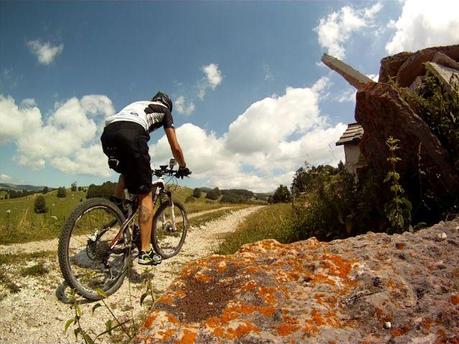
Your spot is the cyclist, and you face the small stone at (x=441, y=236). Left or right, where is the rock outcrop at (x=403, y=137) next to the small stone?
left

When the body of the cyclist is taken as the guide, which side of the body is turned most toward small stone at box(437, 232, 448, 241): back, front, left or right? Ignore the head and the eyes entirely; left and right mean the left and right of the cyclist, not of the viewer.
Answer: right

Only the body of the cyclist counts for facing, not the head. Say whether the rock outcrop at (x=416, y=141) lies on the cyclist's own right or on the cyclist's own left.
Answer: on the cyclist's own right

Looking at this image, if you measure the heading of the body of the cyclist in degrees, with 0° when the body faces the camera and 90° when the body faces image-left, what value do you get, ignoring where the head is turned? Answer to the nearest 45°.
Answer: approximately 225°

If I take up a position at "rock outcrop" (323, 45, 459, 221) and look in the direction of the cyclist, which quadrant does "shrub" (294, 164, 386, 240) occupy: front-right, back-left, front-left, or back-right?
front-right

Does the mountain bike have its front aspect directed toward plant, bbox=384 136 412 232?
no

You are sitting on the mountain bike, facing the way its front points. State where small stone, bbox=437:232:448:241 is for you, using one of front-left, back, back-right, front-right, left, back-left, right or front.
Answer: right

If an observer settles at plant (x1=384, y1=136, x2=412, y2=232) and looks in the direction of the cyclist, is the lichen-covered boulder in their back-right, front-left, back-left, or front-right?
front-left

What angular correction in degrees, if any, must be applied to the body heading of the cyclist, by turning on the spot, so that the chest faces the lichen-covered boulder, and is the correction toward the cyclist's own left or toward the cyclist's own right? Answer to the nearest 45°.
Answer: approximately 135° to the cyclist's own right

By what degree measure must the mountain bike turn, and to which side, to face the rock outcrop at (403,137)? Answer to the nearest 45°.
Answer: approximately 45° to its right

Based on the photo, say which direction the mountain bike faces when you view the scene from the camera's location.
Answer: facing away from the viewer and to the right of the viewer

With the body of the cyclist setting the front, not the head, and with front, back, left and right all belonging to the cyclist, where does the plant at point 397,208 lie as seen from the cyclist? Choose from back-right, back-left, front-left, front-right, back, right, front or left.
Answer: front-right

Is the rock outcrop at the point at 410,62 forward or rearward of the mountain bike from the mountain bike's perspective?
forward

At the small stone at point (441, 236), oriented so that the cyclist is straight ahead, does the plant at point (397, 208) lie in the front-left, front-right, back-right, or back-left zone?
front-right

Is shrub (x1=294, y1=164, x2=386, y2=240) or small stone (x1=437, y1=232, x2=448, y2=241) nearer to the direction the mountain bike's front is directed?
the shrub

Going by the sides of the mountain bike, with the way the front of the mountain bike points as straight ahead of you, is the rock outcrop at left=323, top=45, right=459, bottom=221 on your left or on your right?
on your right
